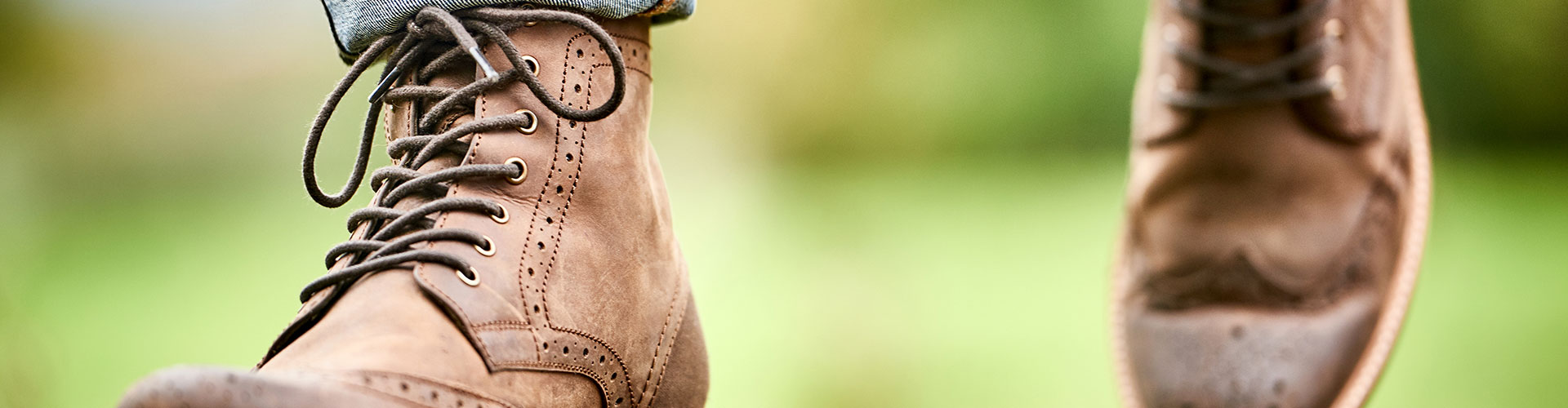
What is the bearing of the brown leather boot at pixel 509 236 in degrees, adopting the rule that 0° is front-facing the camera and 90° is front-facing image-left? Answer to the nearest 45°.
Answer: approximately 45°
